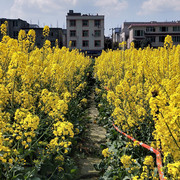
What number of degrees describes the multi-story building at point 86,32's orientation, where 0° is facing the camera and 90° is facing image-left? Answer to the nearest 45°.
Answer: approximately 0°

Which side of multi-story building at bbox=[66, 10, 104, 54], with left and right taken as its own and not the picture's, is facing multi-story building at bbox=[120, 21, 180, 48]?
left
